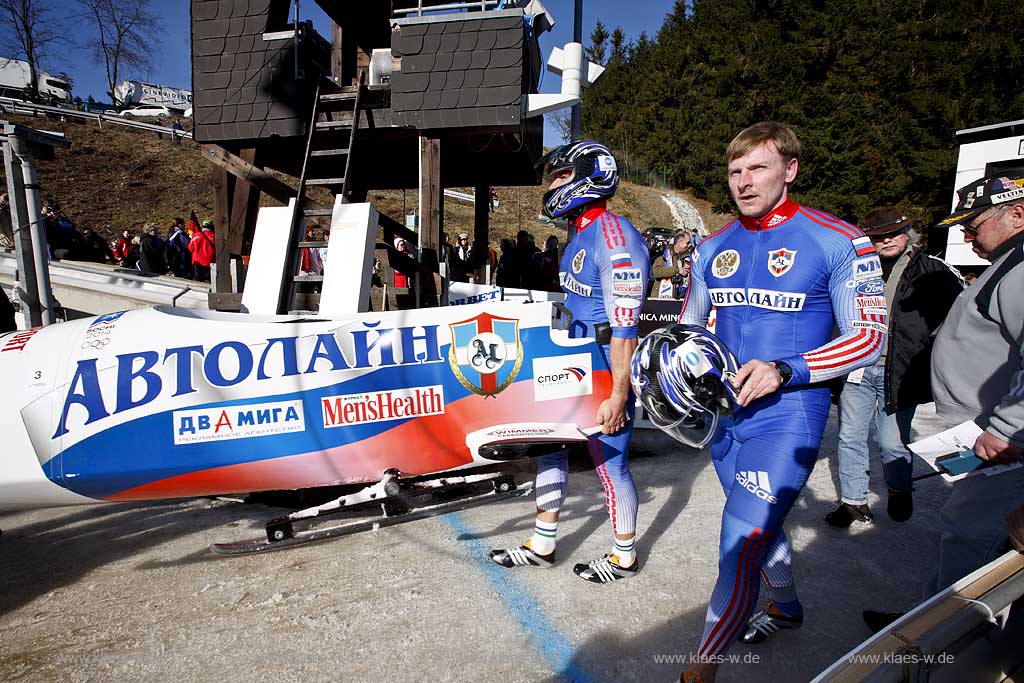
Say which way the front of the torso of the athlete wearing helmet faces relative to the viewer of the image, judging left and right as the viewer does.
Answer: facing to the left of the viewer

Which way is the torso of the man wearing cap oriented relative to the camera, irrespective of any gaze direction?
to the viewer's left

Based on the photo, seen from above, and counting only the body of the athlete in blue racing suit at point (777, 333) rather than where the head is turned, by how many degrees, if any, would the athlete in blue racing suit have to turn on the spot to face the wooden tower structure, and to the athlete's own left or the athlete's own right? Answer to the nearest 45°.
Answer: approximately 90° to the athlete's own right

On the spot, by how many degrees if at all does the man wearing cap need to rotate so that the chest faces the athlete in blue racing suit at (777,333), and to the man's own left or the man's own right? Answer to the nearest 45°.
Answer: approximately 45° to the man's own left

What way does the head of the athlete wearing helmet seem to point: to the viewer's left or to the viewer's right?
to the viewer's left

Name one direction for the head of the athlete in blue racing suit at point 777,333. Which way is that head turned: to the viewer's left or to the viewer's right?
to the viewer's left

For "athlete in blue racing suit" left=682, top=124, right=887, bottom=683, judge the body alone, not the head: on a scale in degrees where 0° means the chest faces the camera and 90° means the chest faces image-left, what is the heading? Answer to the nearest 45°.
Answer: approximately 45°

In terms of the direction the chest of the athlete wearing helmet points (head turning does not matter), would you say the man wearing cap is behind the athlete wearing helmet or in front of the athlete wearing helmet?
behind
